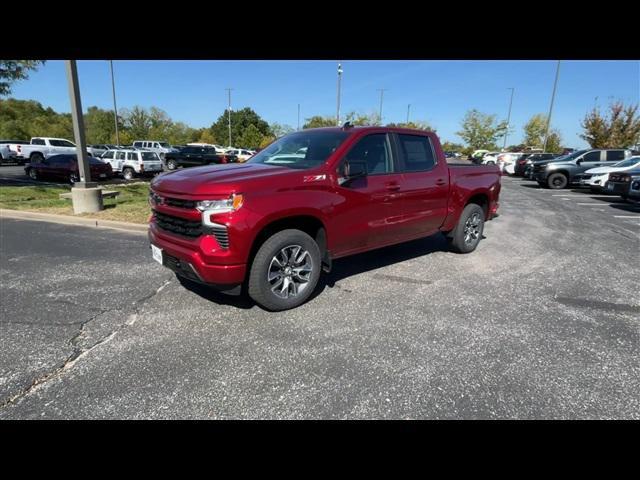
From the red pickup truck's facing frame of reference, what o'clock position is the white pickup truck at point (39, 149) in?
The white pickup truck is roughly at 3 o'clock from the red pickup truck.

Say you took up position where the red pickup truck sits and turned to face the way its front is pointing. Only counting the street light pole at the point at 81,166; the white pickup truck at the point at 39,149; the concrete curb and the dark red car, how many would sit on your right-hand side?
4

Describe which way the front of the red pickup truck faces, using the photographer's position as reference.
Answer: facing the viewer and to the left of the viewer

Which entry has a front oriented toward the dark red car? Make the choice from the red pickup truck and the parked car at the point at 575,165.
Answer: the parked car

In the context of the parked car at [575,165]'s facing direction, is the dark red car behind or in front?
in front

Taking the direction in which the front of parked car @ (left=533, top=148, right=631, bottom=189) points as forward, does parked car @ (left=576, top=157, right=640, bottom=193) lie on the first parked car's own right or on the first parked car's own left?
on the first parked car's own left

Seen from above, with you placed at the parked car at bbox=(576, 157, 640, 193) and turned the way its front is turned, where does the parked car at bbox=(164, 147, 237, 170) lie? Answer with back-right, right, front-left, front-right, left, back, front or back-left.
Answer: front-right

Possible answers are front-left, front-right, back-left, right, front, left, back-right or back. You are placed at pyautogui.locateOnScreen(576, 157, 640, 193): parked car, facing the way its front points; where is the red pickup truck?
front-left

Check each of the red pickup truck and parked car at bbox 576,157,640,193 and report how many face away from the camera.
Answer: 0

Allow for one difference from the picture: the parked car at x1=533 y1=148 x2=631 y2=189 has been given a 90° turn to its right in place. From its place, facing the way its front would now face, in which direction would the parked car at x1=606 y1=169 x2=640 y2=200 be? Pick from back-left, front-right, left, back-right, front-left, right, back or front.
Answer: back-left

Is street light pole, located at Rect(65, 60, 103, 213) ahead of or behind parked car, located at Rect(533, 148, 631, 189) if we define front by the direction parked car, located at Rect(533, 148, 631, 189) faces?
ahead

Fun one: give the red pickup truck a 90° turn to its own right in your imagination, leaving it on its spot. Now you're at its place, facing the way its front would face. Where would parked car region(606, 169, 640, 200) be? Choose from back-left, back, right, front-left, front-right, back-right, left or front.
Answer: right

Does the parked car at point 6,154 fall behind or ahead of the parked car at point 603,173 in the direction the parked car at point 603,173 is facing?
ahead

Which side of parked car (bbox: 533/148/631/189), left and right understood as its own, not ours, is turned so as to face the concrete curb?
front
